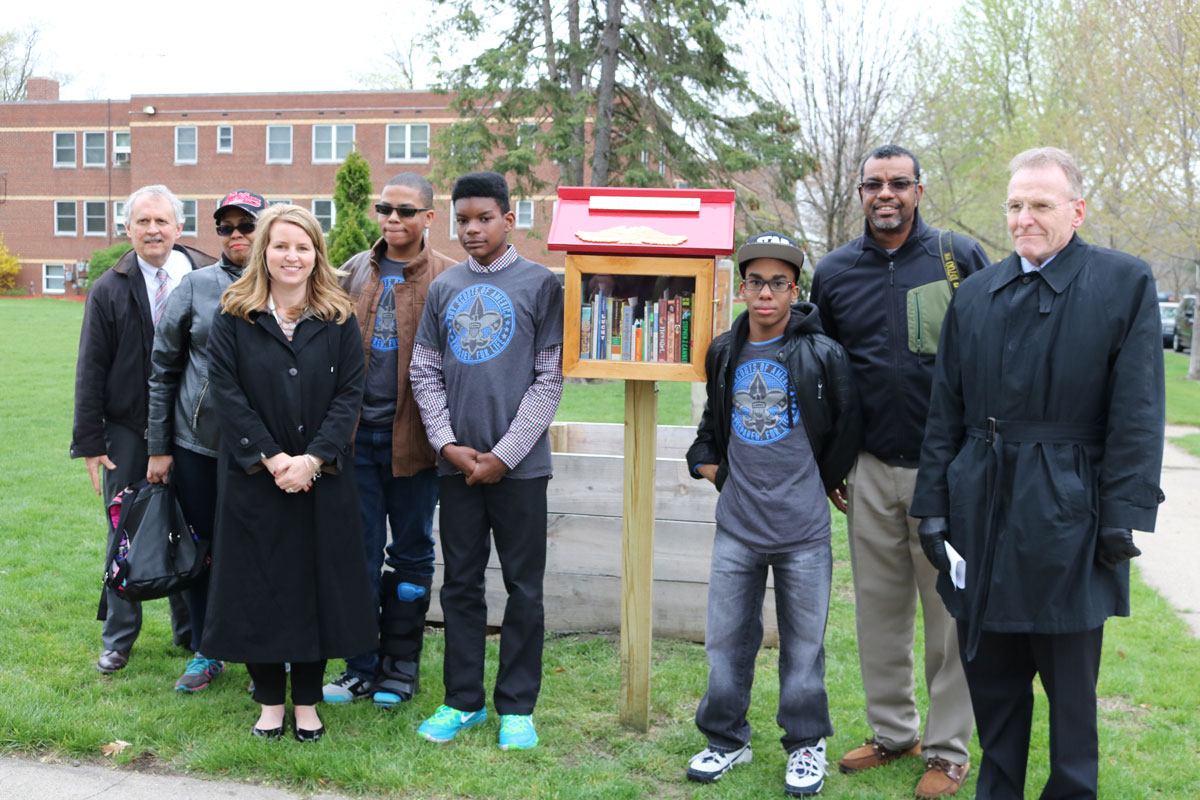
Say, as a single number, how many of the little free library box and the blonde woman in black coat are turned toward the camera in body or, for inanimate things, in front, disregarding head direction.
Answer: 2

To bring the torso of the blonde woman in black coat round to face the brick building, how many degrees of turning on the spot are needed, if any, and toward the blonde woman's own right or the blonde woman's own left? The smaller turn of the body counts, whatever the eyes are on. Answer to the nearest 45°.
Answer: approximately 180°

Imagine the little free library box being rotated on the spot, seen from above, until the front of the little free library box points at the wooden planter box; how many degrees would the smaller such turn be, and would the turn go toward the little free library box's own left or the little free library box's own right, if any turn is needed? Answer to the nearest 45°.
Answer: approximately 180°

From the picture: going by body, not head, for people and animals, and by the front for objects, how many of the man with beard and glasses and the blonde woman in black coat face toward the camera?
2

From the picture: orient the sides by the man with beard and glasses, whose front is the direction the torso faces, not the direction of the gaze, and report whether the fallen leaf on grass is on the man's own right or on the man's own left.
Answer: on the man's own right

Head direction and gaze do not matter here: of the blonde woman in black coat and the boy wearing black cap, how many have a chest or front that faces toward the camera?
2

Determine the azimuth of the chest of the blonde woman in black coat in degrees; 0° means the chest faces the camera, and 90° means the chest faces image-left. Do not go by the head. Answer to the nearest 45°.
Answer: approximately 0°

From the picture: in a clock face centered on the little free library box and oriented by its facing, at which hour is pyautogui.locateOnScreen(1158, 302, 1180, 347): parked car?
The parked car is roughly at 7 o'clock from the little free library box.
